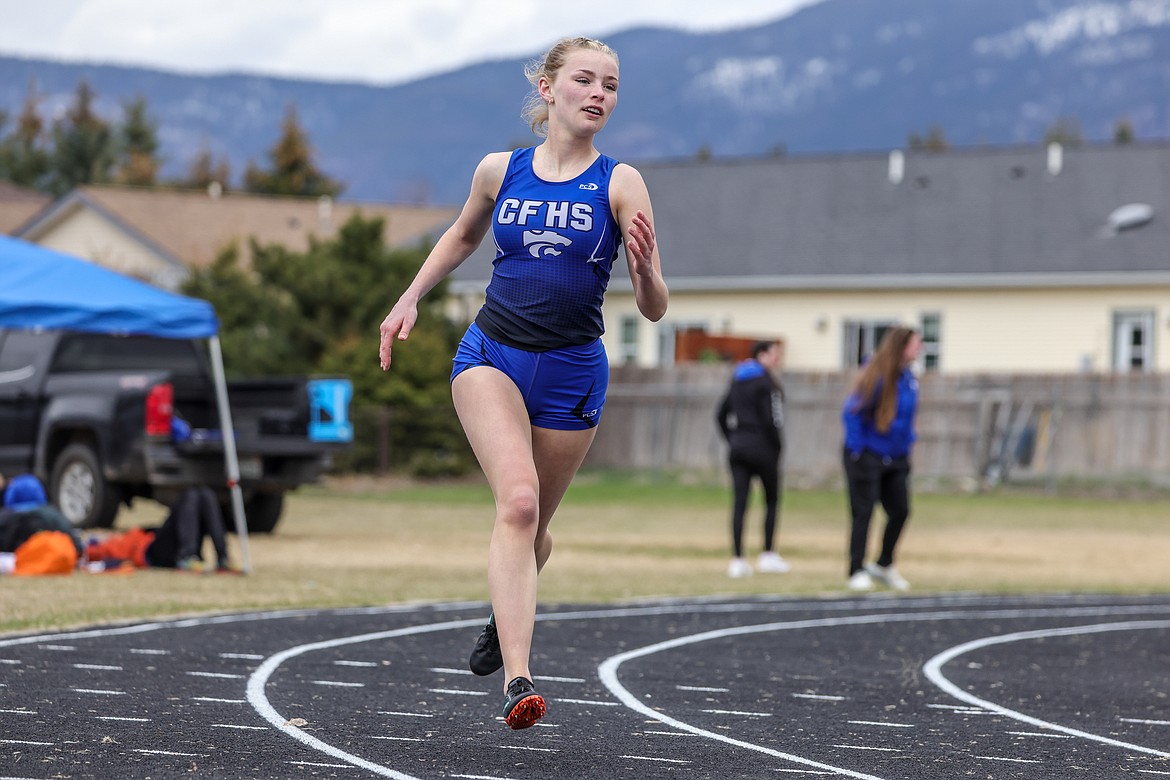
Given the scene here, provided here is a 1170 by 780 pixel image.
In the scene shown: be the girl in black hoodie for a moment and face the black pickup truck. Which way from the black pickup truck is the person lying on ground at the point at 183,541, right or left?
left

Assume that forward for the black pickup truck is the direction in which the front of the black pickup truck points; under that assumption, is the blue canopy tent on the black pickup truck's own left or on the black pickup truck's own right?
on the black pickup truck's own left

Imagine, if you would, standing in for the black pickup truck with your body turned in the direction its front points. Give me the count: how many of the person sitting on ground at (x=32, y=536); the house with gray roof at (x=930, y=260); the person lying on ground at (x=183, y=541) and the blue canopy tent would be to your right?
1

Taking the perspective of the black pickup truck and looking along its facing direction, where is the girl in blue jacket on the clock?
The girl in blue jacket is roughly at 6 o'clock from the black pickup truck.

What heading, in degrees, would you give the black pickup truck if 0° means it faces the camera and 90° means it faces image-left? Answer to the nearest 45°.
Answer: approximately 135°

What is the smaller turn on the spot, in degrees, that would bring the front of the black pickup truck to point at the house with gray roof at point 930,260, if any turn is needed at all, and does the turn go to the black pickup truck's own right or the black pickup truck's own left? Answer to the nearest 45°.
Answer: approximately 90° to the black pickup truck's own right

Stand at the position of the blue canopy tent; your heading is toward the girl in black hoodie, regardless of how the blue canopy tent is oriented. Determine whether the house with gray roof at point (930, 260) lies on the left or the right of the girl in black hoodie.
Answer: left

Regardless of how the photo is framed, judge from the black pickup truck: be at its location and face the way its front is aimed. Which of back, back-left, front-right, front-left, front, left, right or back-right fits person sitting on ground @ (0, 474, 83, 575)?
back-left

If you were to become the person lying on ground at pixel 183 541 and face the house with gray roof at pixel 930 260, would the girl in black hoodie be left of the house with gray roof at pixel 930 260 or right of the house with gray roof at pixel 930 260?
right

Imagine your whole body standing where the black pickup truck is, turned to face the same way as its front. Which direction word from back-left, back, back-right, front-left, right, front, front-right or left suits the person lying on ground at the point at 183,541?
back-left

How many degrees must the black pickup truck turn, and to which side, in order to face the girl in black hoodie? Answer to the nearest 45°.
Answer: approximately 180°

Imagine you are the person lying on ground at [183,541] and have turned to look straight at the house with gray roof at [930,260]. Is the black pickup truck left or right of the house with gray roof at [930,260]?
left
